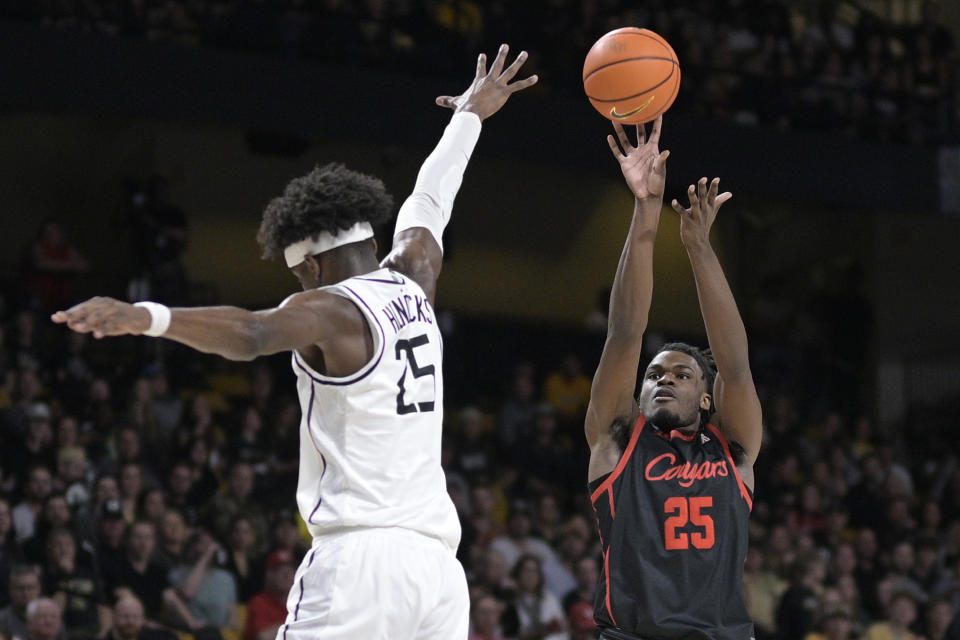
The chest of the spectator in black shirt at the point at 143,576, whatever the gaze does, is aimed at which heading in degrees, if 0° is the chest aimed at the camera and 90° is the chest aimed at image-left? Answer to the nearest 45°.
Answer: approximately 0°

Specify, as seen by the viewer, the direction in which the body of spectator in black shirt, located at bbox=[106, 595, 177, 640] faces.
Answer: toward the camera

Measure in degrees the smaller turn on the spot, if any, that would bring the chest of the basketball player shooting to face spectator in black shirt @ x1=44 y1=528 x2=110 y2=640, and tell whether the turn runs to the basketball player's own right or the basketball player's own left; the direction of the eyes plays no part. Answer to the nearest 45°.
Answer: approximately 135° to the basketball player's own right

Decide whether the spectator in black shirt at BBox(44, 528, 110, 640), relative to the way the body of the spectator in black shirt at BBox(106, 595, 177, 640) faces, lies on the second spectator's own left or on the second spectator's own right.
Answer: on the second spectator's own right

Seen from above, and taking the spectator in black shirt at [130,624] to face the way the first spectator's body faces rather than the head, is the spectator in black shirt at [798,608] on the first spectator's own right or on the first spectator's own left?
on the first spectator's own left

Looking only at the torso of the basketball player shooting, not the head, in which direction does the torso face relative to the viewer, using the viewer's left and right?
facing the viewer

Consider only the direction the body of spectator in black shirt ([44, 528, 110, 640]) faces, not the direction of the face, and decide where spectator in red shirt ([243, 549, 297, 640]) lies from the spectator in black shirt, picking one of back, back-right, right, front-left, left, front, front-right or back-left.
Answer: left

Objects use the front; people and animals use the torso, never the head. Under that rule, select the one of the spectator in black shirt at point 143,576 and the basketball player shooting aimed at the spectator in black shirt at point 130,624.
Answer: the spectator in black shirt at point 143,576
